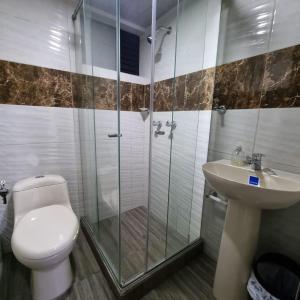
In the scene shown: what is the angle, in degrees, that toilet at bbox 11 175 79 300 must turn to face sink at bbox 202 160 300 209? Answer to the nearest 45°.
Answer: approximately 45° to its left

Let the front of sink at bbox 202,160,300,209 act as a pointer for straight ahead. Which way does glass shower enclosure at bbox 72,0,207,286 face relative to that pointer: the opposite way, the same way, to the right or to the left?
to the left

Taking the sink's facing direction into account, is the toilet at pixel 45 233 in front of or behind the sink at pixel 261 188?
in front

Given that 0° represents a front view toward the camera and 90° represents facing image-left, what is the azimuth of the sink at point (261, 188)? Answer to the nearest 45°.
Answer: approximately 45°

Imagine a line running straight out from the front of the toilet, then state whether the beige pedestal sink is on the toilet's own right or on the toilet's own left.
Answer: on the toilet's own left

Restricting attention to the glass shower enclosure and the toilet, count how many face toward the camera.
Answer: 2

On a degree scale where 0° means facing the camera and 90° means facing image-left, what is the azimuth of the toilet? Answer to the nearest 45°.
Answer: approximately 0°

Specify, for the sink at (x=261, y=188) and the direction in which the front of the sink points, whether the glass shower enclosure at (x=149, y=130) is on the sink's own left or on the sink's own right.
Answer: on the sink's own right

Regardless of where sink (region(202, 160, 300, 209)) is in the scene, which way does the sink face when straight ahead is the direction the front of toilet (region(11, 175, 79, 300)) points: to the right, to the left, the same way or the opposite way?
to the right
